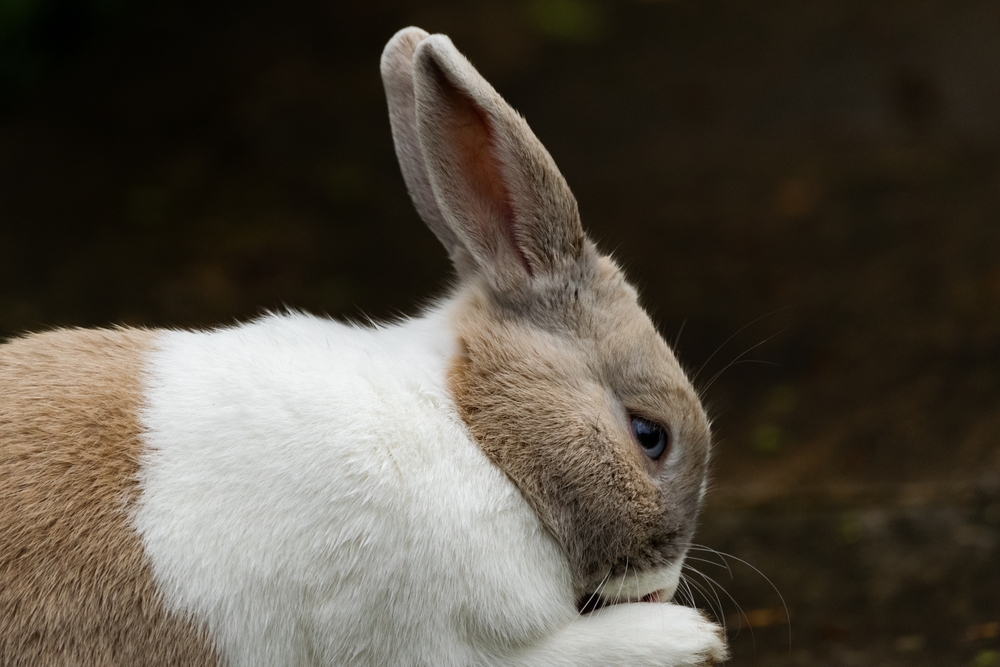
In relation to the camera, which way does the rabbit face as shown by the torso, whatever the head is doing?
to the viewer's right
